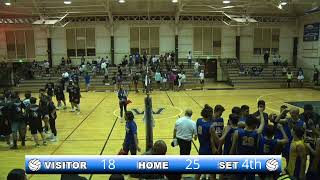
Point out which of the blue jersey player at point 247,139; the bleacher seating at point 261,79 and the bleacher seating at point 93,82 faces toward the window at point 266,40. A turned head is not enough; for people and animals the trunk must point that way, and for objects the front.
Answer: the blue jersey player

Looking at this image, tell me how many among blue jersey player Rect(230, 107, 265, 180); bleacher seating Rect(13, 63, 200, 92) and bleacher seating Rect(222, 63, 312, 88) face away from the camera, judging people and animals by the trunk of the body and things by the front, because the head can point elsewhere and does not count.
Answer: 1

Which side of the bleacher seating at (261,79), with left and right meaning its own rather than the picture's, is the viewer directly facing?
front

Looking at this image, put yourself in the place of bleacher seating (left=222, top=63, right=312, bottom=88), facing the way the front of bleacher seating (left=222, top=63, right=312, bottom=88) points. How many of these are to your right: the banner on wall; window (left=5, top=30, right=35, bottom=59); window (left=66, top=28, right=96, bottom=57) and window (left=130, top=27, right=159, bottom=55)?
3

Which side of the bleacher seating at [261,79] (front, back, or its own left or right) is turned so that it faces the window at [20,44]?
right

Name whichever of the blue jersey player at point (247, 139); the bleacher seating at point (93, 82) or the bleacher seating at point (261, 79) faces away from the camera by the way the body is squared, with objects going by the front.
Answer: the blue jersey player

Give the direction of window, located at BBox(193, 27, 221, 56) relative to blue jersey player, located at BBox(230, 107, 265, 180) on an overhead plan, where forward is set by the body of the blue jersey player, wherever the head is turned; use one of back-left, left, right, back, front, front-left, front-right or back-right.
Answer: front

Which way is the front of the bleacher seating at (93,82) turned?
toward the camera

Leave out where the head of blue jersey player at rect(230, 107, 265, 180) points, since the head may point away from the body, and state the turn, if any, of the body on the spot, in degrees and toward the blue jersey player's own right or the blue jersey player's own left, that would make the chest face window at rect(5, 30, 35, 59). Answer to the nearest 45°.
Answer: approximately 45° to the blue jersey player's own left

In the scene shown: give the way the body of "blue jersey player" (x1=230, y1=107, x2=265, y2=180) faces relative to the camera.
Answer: away from the camera

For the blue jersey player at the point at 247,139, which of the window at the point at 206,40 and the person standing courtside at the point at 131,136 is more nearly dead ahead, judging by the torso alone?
the window

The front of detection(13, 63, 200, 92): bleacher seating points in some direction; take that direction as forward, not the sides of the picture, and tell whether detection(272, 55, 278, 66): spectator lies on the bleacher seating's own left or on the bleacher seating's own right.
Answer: on the bleacher seating's own left

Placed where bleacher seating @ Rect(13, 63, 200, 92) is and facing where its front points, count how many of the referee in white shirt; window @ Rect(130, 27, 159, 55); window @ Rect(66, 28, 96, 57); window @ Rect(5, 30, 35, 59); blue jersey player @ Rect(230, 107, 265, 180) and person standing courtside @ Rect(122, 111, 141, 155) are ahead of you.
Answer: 3

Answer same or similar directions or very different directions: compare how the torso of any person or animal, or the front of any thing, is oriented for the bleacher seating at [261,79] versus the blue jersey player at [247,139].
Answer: very different directions

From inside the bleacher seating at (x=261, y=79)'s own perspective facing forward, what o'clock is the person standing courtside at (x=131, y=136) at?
The person standing courtside is roughly at 12 o'clock from the bleacher seating.

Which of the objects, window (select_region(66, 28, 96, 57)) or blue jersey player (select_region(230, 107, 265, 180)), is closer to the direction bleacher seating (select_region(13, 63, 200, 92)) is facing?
the blue jersey player

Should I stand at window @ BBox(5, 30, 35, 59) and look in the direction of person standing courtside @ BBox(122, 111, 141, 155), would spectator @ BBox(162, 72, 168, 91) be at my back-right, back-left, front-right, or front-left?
front-left
